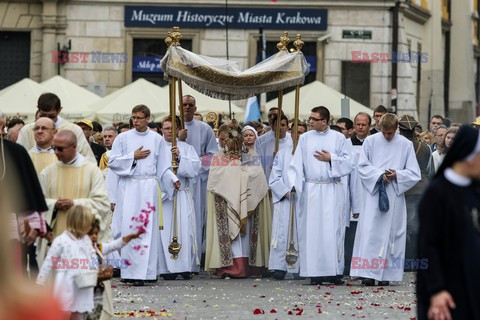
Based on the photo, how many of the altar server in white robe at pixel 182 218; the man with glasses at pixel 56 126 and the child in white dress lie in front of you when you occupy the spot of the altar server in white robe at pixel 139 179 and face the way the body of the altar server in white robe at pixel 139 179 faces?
2

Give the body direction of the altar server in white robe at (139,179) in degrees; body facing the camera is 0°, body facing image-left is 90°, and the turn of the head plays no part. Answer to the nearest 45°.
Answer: approximately 0°

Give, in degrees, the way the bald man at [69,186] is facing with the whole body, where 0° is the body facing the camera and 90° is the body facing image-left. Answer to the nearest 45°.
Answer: approximately 45°

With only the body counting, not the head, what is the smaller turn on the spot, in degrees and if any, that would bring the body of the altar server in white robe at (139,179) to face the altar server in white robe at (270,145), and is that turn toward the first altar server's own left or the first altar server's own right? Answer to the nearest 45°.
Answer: approximately 135° to the first altar server's own left

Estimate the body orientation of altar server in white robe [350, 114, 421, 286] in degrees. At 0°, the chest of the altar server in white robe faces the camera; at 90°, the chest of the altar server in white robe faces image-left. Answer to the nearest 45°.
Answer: approximately 0°

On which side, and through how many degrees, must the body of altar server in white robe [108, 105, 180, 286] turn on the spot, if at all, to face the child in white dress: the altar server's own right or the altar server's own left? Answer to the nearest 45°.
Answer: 0° — they already face them

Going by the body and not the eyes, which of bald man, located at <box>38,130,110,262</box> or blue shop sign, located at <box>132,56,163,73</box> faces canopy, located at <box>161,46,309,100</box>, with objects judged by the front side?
the blue shop sign
